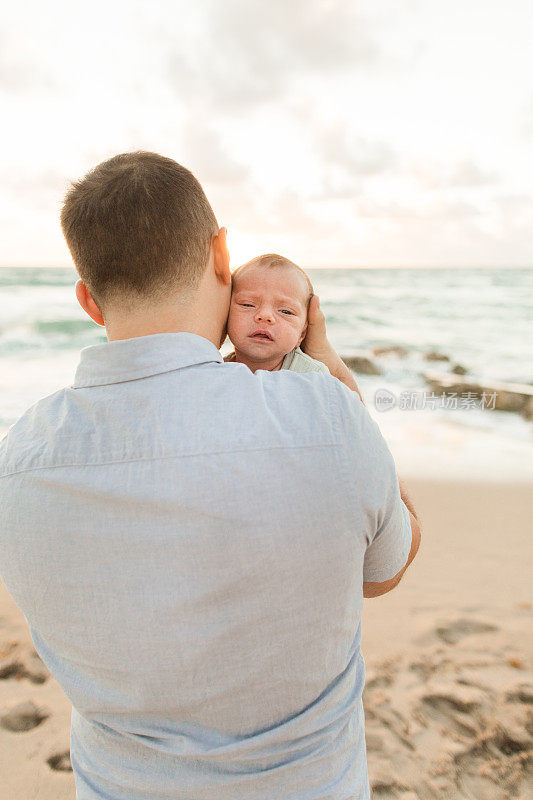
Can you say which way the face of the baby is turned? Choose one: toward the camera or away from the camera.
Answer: toward the camera

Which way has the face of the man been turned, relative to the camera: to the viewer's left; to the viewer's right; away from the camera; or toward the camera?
away from the camera

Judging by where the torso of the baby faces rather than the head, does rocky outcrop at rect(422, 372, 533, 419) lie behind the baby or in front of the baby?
behind

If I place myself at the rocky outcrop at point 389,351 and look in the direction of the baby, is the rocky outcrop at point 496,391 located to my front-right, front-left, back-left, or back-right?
front-left

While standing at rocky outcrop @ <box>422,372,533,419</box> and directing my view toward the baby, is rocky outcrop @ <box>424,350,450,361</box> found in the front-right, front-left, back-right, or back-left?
back-right

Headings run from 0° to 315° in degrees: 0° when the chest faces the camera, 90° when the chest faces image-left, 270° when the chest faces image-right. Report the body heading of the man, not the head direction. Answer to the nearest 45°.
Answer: approximately 180°

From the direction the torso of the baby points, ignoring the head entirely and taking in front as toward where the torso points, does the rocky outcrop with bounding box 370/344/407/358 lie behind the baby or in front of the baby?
behind

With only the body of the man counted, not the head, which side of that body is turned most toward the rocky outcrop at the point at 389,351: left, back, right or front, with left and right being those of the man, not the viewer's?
front

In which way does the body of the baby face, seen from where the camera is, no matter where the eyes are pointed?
toward the camera
